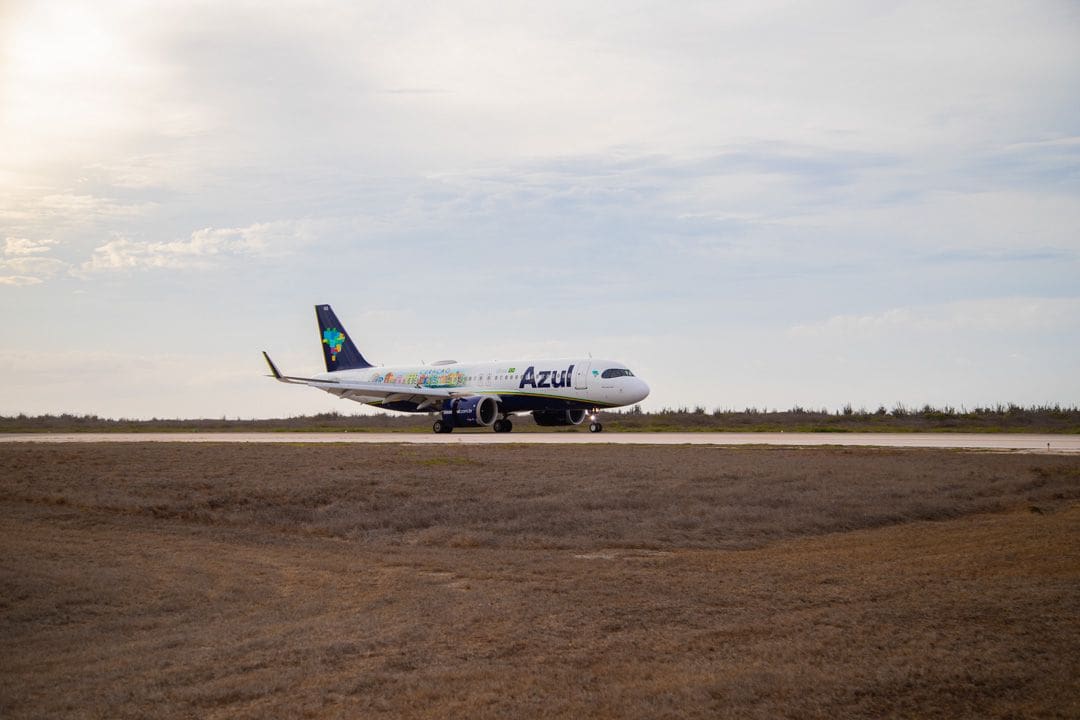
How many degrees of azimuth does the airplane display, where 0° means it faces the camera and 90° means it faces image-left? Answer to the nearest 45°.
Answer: approximately 315°
